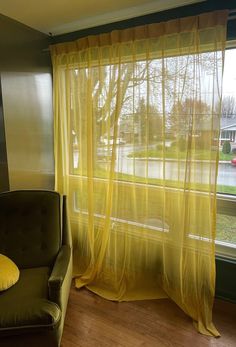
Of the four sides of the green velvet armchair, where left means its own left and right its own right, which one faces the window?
left

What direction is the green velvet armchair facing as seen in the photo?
toward the camera

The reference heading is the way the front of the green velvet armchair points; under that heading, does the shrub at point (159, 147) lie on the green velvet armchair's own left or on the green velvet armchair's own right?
on the green velvet armchair's own left
